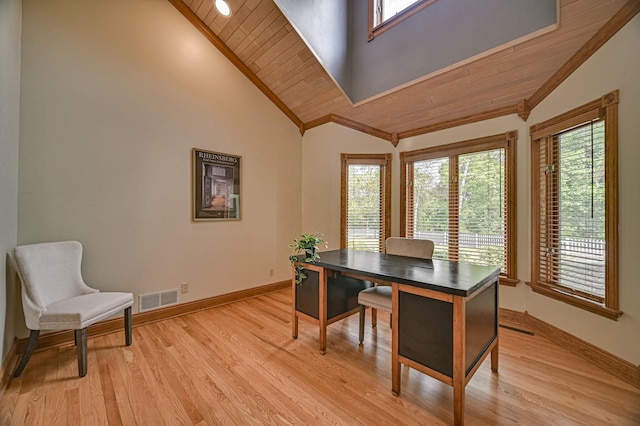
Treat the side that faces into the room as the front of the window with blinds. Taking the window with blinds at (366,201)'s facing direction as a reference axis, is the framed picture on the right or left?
on its right

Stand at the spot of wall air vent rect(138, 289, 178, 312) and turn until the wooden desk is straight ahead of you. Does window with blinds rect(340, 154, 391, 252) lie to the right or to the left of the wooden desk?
left

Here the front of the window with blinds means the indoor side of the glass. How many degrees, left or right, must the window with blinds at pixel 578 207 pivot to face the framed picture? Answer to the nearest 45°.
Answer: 0° — it already faces it

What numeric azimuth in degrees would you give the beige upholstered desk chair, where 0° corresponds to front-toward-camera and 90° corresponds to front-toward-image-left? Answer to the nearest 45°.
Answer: approximately 45°

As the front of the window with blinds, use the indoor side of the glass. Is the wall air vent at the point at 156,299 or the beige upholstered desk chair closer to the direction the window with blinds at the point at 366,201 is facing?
the beige upholstered desk chair

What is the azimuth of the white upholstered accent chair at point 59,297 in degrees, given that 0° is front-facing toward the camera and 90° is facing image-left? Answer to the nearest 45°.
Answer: approximately 315°

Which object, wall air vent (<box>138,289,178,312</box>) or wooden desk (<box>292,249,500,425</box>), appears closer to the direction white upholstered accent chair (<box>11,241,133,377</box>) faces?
the wooden desk

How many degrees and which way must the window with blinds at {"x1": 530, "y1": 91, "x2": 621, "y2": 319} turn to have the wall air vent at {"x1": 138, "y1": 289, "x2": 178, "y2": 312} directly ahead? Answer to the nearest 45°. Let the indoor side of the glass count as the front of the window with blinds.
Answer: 0° — it already faces it

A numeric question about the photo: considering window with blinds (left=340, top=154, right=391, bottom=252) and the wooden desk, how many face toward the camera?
1
